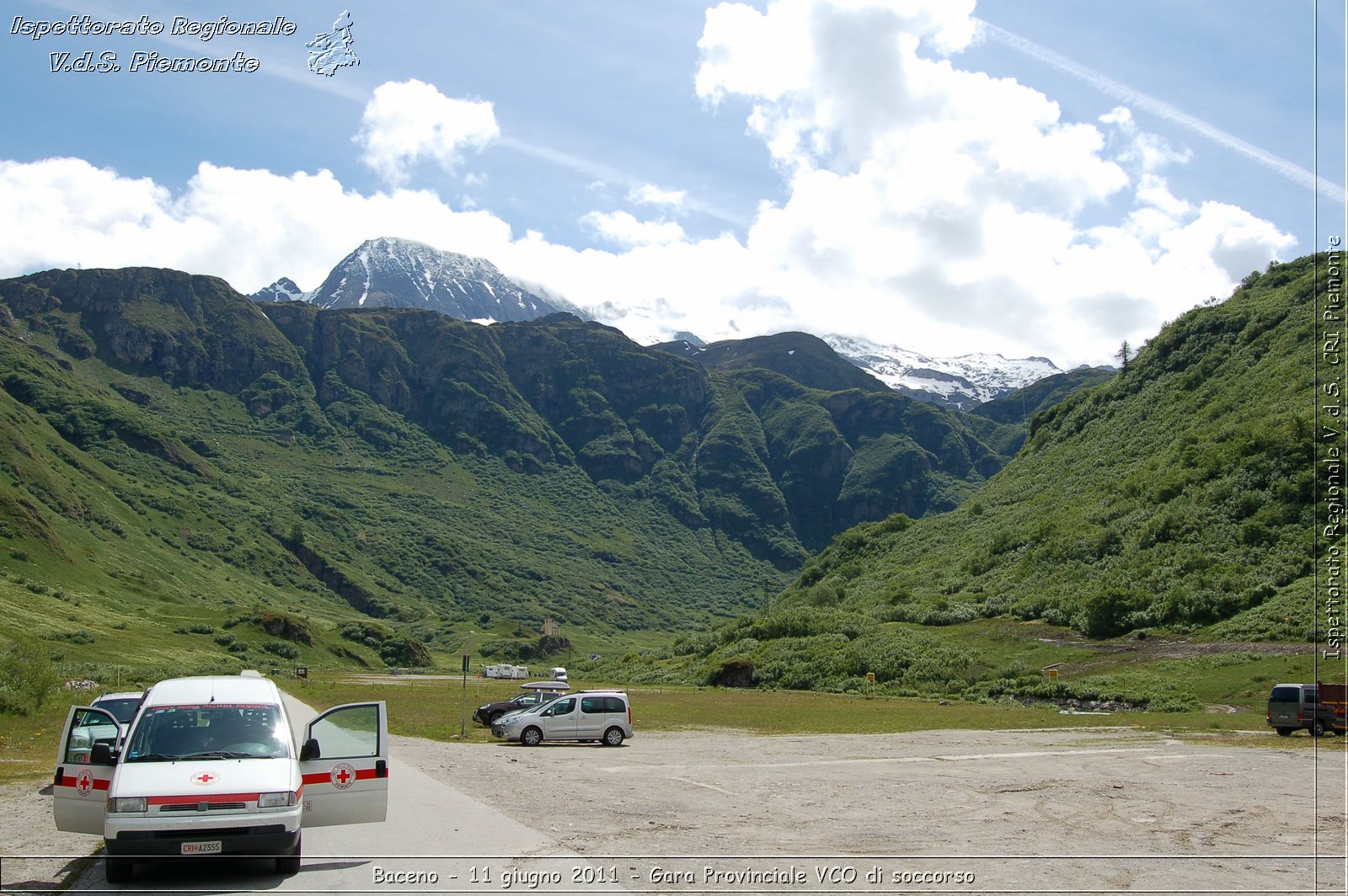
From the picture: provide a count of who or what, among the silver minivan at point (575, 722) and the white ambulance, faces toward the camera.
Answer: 1

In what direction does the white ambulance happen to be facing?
toward the camera

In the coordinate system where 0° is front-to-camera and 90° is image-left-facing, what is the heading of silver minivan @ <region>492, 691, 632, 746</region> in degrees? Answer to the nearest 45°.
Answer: approximately 90°

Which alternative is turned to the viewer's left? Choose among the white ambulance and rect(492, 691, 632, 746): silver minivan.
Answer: the silver minivan

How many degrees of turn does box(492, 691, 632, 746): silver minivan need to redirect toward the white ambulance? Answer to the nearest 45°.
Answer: approximately 90° to its left

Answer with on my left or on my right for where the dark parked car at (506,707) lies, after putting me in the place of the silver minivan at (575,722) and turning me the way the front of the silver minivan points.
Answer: on my right

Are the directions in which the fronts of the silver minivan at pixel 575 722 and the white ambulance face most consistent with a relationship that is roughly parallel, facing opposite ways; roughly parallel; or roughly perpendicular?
roughly perpendicular

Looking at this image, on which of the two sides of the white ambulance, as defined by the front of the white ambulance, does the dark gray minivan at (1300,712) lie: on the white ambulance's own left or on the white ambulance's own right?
on the white ambulance's own left

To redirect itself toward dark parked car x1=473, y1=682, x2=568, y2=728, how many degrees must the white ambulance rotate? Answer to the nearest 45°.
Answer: approximately 180°

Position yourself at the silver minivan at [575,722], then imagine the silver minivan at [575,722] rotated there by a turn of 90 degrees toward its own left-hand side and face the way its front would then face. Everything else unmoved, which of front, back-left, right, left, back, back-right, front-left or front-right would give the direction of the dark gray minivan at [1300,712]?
left

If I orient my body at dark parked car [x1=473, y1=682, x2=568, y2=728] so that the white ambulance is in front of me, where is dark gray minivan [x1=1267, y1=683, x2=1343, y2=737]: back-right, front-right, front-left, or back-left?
front-left
